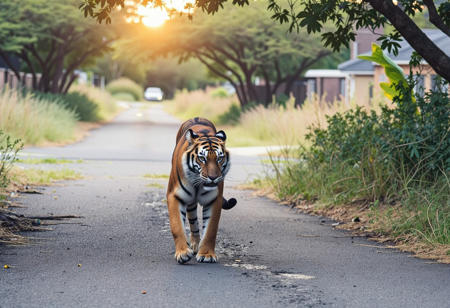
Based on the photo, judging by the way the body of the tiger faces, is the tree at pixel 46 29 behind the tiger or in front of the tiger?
behind

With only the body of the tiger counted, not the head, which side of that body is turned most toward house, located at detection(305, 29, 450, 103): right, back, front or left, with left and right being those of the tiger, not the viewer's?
back

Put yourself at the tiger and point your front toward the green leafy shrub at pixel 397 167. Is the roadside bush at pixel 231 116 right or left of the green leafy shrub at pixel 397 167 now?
left

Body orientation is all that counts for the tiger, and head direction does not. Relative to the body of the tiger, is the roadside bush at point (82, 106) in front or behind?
behind

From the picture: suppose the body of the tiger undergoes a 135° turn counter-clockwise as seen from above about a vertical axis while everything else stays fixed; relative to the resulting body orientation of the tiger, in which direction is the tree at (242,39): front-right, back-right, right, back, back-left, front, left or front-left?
front-left

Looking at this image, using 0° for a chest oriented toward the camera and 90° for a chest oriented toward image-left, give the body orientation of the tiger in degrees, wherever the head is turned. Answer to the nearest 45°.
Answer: approximately 0°

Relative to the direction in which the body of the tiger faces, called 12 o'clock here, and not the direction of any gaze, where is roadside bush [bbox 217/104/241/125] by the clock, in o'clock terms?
The roadside bush is roughly at 6 o'clock from the tiger.
